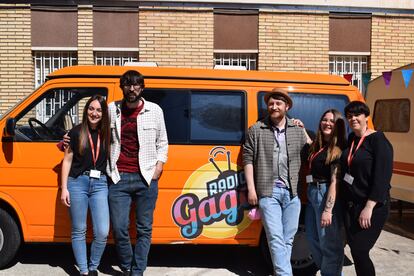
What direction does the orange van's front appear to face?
to the viewer's left

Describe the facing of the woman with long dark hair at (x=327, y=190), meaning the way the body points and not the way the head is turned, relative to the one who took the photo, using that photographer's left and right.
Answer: facing the viewer and to the left of the viewer

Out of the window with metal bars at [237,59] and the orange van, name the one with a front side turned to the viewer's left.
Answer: the orange van

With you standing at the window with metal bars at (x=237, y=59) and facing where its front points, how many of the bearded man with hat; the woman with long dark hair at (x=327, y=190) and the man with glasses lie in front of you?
3

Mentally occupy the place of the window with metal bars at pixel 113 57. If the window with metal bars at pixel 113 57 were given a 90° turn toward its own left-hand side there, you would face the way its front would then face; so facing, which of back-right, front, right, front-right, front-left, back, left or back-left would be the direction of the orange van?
right

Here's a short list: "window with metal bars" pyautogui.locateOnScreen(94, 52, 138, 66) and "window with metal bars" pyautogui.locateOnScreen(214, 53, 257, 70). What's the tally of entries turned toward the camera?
2

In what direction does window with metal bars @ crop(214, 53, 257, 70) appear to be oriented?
toward the camera

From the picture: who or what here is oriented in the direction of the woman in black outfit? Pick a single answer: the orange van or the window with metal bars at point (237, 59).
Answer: the window with metal bars

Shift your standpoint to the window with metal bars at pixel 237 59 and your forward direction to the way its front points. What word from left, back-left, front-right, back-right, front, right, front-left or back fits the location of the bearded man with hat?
front

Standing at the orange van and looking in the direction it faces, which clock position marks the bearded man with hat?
The bearded man with hat is roughly at 7 o'clock from the orange van.

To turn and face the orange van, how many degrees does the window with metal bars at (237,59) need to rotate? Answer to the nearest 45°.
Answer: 0° — it already faces it

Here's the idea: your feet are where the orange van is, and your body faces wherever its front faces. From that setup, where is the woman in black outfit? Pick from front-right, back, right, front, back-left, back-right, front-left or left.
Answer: back-left

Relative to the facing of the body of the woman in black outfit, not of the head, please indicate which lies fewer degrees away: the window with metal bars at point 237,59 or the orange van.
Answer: the orange van

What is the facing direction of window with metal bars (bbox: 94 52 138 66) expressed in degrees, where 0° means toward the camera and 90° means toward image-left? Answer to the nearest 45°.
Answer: approximately 0°
